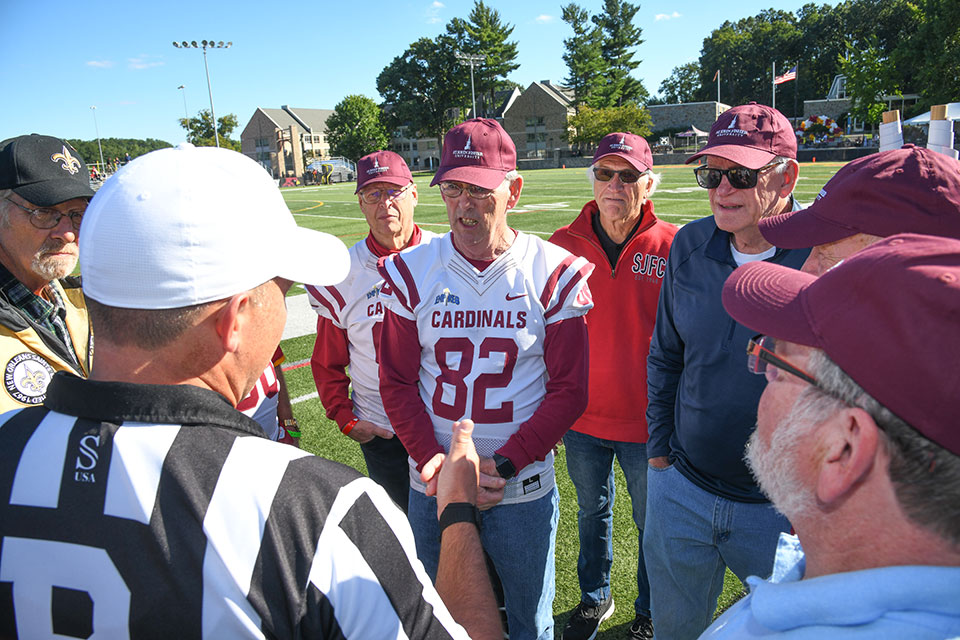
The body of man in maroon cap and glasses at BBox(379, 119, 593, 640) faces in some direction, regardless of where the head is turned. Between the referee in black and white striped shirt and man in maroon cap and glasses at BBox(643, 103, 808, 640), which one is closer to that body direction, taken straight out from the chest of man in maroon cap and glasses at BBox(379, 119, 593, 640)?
the referee in black and white striped shirt

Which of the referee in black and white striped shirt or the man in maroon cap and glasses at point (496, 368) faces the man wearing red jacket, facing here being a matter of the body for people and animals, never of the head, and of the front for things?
the referee in black and white striped shirt

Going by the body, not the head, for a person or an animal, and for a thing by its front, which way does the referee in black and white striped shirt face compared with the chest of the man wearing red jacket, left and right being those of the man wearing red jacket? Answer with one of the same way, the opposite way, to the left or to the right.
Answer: the opposite way

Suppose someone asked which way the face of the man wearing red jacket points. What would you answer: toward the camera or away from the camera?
toward the camera

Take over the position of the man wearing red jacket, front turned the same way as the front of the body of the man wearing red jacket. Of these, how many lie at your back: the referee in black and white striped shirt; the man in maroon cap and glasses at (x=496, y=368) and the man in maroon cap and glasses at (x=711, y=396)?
0

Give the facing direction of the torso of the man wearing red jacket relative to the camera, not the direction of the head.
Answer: toward the camera

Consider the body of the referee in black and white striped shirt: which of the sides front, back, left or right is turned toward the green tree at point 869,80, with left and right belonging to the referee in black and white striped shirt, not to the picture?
front

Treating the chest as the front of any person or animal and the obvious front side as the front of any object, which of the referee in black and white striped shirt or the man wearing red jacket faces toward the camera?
the man wearing red jacket

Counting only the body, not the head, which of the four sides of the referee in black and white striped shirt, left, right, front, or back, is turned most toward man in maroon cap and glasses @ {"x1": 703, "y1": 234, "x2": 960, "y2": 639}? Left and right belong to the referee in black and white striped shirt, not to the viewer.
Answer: right

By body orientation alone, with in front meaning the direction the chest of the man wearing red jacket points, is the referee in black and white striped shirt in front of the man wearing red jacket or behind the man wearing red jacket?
in front

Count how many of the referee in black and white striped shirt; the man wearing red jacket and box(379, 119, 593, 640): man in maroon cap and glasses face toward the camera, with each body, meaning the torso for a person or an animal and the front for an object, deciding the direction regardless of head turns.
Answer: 2

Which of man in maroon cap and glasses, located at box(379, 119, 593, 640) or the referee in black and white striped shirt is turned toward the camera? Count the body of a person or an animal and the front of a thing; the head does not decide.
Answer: the man in maroon cap and glasses

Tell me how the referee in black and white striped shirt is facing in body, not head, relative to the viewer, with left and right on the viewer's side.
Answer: facing away from the viewer and to the right of the viewer

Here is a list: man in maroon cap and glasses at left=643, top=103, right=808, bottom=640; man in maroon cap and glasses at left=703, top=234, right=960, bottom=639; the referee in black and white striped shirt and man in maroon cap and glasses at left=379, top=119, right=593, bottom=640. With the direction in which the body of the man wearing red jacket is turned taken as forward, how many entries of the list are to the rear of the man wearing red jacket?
0

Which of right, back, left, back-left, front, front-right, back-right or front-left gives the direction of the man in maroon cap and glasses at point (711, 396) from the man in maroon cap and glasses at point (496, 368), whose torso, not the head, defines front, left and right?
left

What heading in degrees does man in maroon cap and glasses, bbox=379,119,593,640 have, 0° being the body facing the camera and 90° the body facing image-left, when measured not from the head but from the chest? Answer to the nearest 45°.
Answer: approximately 0°

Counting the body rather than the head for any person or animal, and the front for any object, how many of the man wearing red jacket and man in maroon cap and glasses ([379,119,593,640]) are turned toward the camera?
2

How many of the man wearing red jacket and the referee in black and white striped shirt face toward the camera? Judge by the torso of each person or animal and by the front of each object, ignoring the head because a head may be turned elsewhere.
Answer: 1

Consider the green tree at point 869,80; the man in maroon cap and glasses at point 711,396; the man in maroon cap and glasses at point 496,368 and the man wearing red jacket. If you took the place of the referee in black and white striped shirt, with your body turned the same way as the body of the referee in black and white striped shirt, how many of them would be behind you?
0
